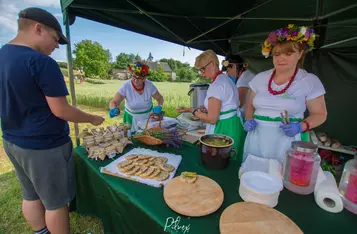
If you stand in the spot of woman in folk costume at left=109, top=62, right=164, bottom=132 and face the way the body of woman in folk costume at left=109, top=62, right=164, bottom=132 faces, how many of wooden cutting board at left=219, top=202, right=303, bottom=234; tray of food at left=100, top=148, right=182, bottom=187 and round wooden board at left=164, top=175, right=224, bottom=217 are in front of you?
3

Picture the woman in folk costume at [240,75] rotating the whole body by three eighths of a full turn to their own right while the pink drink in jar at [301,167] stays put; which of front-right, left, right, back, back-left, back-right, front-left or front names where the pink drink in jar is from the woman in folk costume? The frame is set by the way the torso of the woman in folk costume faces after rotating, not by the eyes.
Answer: back-right

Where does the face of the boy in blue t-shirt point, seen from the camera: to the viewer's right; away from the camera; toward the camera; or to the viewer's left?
to the viewer's right

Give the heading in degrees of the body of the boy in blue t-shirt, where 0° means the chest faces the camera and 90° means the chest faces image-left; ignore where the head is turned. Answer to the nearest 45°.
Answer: approximately 225°

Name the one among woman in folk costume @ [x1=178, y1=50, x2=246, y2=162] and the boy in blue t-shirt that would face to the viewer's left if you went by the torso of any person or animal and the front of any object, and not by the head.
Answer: the woman in folk costume
